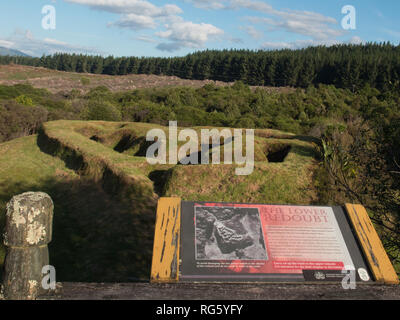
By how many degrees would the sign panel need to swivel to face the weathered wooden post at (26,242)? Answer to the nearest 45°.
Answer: approximately 45° to its right

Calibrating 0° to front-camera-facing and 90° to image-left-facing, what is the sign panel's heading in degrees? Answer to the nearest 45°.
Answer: approximately 0°

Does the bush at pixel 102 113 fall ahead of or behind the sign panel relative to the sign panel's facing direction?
behind

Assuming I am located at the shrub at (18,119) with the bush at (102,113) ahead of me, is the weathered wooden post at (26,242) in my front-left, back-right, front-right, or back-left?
back-right

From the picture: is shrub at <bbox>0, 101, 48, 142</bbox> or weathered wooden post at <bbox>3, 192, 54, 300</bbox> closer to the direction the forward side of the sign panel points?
the weathered wooden post
